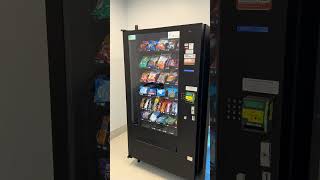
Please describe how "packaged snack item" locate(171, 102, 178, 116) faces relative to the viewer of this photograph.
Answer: facing the viewer and to the left of the viewer
